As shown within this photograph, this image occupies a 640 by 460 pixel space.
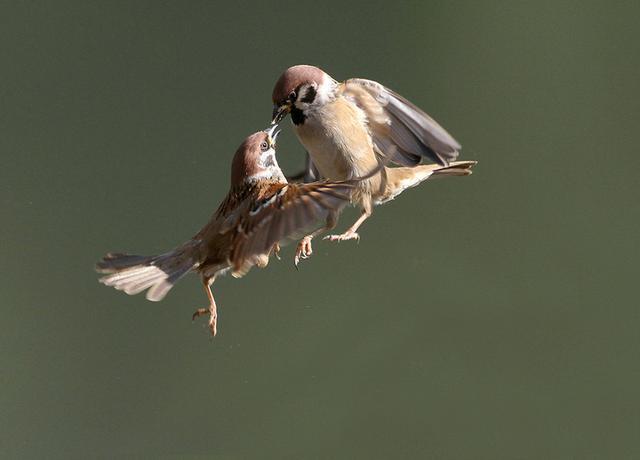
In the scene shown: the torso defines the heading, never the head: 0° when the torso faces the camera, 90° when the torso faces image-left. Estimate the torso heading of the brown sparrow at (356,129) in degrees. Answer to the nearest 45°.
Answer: approximately 45°

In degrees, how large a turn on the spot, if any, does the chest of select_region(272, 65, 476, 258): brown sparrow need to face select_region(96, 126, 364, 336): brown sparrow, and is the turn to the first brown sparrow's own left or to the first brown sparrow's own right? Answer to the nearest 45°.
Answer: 0° — it already faces it
